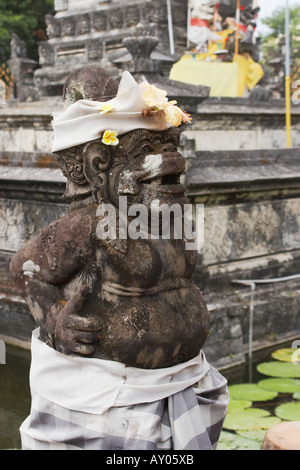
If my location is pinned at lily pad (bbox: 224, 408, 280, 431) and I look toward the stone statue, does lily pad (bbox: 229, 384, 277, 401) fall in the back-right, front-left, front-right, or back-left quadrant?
back-right

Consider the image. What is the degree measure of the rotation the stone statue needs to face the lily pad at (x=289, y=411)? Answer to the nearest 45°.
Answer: approximately 90° to its left

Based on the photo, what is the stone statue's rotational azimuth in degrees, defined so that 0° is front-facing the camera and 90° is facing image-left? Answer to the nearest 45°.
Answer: approximately 315°

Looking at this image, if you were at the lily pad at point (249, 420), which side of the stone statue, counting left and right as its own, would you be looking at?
left

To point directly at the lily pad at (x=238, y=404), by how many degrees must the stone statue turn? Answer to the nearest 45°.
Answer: approximately 90° to its left

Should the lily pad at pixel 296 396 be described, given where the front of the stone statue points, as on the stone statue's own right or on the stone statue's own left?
on the stone statue's own left

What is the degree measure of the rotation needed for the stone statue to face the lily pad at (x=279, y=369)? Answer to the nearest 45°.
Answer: approximately 90° to its left

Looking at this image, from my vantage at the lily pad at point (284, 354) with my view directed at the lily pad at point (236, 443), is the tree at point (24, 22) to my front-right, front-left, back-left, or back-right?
back-right

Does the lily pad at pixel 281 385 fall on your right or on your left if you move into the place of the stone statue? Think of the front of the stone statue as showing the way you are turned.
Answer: on your left
